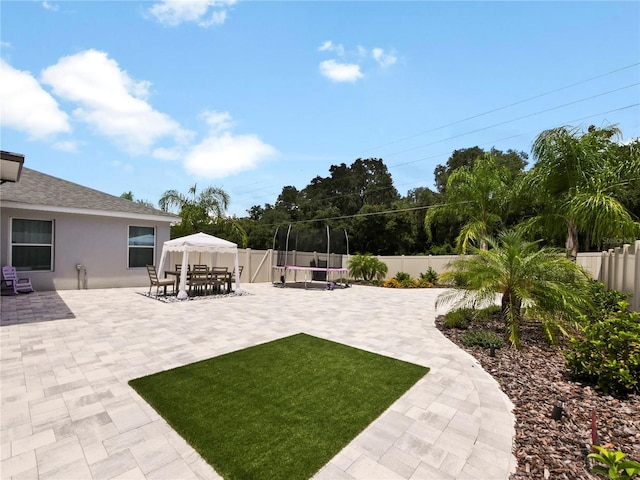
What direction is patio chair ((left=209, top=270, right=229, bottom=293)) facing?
away from the camera

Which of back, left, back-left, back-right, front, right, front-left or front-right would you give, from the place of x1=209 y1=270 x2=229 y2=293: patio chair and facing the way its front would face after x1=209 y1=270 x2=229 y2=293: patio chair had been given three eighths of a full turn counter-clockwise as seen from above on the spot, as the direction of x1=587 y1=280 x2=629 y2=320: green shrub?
left

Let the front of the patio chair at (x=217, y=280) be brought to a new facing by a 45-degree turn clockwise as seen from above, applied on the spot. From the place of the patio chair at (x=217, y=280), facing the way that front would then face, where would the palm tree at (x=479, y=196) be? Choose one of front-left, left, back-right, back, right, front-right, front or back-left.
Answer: front-right

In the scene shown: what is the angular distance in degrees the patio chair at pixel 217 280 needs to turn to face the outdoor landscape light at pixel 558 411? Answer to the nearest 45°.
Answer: approximately 180°

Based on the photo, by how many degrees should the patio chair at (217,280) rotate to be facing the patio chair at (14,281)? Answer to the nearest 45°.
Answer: approximately 90° to its left

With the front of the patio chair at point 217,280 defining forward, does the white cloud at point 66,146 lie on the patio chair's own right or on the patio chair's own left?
on the patio chair's own left

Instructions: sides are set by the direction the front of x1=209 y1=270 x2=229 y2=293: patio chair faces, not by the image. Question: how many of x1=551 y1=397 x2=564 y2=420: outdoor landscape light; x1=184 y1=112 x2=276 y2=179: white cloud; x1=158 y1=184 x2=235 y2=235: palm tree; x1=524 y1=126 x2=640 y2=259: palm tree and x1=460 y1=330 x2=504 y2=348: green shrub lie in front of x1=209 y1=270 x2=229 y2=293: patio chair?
2

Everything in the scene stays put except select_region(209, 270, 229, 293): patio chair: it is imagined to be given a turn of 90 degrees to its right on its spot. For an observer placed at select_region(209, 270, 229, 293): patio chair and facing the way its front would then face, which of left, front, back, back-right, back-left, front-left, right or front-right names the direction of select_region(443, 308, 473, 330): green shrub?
front-right
